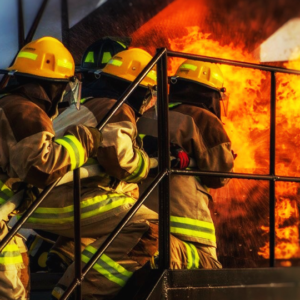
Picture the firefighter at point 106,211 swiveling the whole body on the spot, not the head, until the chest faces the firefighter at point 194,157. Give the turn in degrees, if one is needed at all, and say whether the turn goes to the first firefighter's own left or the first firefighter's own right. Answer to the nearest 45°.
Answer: approximately 45° to the first firefighter's own left

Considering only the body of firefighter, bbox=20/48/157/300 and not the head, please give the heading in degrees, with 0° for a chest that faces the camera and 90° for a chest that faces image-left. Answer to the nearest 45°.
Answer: approximately 270°

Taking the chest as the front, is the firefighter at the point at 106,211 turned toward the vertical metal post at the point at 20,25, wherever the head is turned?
no

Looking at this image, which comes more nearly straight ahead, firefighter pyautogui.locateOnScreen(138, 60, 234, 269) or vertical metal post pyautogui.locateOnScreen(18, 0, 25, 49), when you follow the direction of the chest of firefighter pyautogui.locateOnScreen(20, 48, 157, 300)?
the firefighter

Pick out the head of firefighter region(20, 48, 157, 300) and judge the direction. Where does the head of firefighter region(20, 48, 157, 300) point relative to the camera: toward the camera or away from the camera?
away from the camera

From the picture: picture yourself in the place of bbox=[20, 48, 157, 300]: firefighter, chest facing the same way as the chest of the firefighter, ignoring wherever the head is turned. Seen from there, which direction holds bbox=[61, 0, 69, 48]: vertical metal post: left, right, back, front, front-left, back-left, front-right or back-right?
left

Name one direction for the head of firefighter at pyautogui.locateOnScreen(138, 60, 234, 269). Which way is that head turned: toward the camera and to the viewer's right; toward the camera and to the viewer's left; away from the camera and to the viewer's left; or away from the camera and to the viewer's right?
away from the camera and to the viewer's right
